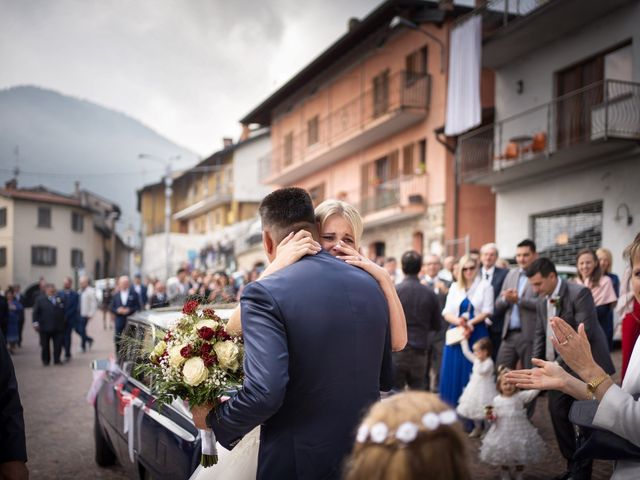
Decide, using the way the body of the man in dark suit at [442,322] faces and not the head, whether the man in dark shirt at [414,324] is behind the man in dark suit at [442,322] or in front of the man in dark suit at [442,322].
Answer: in front

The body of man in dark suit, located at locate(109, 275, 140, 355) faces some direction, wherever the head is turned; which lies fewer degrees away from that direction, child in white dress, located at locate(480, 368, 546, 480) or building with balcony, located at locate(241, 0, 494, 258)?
the child in white dress

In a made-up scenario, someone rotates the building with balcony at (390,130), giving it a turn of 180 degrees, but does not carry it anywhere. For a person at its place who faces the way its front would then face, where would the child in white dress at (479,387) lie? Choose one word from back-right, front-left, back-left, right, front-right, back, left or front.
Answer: back-right

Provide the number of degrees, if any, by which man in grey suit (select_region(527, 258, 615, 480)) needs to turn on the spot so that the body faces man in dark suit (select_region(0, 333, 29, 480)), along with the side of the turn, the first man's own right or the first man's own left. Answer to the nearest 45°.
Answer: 0° — they already face them

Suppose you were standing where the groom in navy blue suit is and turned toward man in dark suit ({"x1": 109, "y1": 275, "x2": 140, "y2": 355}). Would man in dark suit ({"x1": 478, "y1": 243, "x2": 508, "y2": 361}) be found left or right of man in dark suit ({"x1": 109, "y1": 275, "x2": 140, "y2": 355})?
right

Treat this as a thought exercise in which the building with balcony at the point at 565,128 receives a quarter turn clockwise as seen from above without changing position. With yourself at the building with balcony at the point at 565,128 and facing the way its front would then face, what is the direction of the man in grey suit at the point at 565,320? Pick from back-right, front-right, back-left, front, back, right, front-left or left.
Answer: back-left

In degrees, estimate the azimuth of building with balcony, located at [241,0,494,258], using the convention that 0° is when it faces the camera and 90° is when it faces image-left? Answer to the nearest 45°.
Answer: approximately 45°

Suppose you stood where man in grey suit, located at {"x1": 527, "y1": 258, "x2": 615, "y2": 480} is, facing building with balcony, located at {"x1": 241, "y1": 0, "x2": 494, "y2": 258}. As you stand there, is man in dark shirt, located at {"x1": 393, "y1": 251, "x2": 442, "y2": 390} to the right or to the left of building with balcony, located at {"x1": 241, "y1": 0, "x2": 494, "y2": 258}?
left

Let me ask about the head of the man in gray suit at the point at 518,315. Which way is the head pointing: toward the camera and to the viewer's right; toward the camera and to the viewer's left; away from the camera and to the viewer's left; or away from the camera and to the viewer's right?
toward the camera and to the viewer's left

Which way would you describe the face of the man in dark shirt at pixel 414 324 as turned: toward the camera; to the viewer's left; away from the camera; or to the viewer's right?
away from the camera
